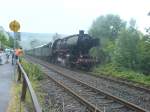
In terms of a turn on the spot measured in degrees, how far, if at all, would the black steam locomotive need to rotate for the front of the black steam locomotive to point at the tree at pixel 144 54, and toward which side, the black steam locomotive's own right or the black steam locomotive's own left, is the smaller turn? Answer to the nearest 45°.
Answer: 0° — it already faces it

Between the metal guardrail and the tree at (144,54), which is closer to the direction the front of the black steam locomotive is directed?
the tree

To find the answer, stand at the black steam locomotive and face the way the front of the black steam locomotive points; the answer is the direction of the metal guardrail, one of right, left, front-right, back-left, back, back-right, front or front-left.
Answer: front-right
